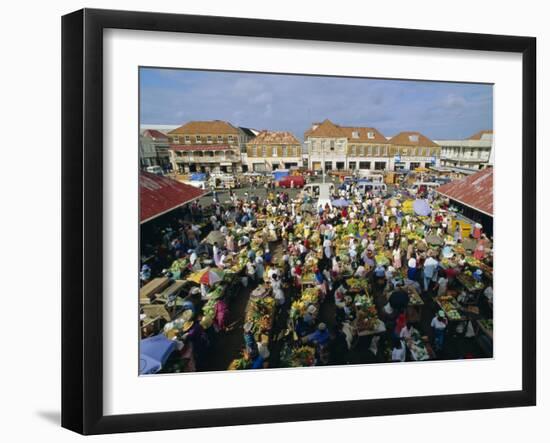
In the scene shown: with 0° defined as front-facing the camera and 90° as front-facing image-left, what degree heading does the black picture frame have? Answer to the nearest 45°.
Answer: approximately 315°
